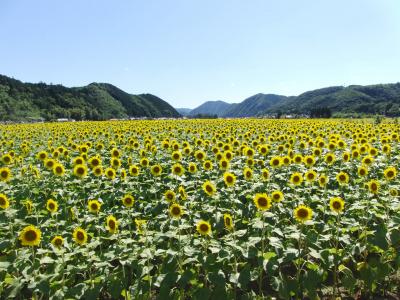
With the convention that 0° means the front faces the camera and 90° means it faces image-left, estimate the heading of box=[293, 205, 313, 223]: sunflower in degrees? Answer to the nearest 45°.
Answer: approximately 0°

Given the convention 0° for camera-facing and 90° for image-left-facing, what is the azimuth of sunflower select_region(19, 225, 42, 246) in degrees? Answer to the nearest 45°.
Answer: approximately 0°
